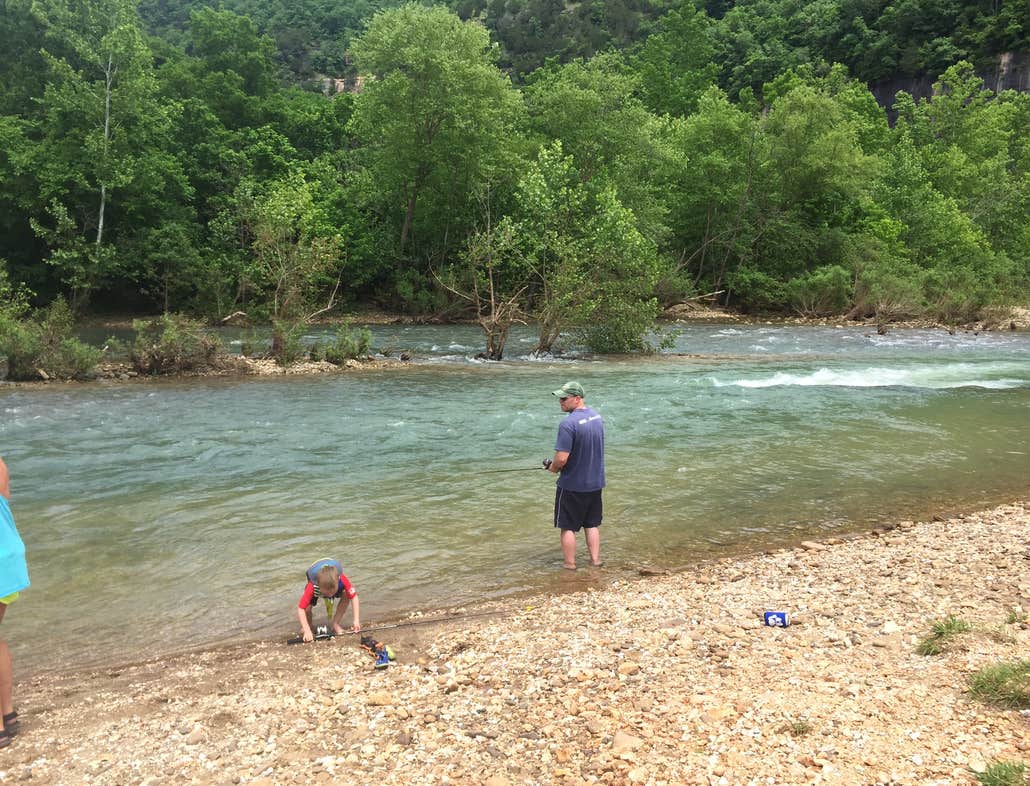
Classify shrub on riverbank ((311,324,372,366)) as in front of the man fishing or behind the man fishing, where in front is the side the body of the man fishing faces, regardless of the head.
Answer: in front

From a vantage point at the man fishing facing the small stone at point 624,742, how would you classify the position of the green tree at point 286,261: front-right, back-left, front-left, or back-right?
back-right

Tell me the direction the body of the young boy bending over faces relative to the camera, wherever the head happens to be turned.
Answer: toward the camera

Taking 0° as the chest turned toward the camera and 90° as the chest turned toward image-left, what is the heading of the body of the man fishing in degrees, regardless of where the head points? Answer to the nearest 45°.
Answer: approximately 135°

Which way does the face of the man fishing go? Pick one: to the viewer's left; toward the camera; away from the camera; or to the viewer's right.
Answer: to the viewer's left

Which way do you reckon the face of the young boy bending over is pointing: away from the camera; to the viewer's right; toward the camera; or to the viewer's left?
toward the camera

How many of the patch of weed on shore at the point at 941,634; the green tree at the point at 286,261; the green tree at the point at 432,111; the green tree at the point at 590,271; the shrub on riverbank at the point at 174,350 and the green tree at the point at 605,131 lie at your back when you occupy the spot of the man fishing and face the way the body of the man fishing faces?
1

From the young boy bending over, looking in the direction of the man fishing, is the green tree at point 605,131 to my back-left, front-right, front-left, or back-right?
front-left

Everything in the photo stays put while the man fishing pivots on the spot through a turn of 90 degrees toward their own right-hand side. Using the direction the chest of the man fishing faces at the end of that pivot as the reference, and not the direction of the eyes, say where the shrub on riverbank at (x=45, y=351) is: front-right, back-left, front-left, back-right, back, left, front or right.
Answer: left

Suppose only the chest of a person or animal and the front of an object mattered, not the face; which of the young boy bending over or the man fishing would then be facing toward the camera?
the young boy bending over

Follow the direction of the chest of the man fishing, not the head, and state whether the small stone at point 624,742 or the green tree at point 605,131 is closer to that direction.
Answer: the green tree

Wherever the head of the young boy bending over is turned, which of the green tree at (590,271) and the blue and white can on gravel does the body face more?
the blue and white can on gravel

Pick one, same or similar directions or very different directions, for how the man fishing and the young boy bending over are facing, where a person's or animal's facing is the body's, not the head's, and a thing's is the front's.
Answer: very different directions

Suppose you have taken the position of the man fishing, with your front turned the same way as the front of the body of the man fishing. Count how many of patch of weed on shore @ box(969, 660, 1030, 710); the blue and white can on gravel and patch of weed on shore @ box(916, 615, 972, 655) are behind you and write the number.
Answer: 3

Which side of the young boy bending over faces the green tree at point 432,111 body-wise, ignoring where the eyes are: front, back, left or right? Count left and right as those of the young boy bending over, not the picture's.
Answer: back

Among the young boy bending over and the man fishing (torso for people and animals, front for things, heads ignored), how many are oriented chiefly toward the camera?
1

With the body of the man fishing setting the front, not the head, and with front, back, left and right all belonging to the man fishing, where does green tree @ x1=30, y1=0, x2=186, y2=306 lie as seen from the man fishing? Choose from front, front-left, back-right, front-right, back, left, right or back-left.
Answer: front

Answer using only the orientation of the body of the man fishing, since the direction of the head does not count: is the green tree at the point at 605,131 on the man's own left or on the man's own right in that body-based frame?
on the man's own right
